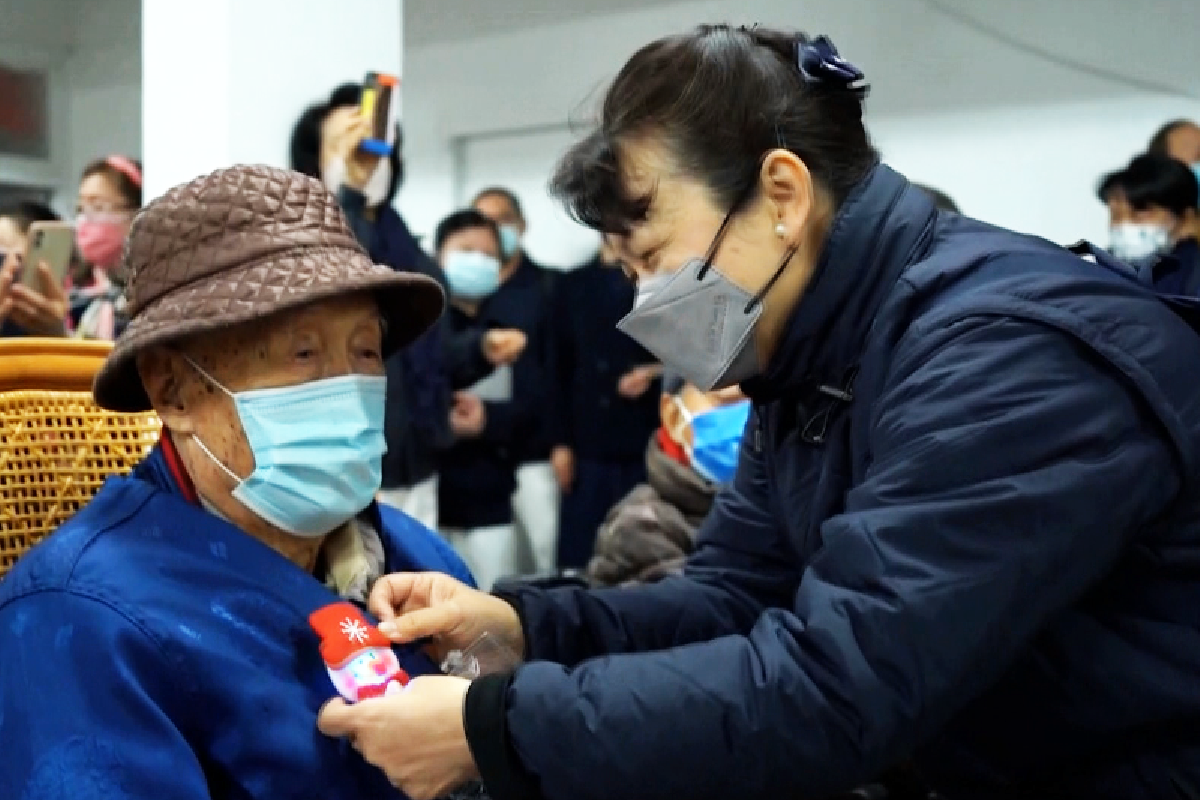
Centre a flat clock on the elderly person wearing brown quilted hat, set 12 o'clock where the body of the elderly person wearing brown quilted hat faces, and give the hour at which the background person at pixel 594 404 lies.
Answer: The background person is roughly at 8 o'clock from the elderly person wearing brown quilted hat.

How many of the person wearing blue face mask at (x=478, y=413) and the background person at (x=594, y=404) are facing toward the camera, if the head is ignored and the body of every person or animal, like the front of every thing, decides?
2

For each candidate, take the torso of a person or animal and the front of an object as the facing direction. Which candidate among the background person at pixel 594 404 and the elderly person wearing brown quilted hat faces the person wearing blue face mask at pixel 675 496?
the background person

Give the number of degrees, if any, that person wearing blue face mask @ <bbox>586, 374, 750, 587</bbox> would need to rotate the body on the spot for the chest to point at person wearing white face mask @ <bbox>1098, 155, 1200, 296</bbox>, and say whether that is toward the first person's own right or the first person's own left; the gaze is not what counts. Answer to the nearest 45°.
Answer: approximately 90° to the first person's own left

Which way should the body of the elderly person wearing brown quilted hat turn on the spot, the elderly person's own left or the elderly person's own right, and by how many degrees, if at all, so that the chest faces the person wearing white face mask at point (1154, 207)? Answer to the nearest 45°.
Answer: approximately 90° to the elderly person's own left

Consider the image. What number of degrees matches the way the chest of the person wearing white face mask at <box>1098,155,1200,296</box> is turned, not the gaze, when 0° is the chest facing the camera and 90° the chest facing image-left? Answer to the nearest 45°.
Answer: approximately 45°

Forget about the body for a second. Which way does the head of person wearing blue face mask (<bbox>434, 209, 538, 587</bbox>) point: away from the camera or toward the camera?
toward the camera

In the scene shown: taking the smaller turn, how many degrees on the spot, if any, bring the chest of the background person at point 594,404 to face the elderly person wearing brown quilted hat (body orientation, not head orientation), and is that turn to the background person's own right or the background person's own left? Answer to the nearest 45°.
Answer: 0° — they already face them

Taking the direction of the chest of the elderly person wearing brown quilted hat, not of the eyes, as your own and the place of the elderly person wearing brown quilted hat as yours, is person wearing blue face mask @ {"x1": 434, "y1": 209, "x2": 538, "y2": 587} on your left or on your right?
on your left

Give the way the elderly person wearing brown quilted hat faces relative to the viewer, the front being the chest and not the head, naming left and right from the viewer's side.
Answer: facing the viewer and to the right of the viewer

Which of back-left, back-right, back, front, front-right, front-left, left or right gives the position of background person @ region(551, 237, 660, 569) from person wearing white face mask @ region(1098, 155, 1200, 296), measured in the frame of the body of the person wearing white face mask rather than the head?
front-right

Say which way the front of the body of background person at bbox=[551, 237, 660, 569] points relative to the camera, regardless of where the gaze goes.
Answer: toward the camera
